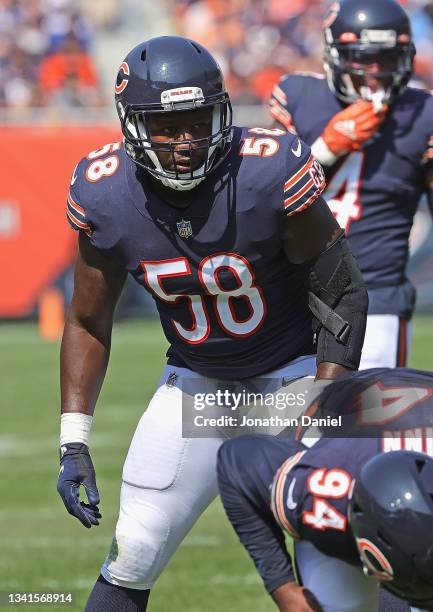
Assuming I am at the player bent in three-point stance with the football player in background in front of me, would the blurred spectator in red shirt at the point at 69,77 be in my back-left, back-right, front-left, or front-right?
front-left

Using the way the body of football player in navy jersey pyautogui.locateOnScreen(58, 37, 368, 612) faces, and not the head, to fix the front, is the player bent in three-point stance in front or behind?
in front

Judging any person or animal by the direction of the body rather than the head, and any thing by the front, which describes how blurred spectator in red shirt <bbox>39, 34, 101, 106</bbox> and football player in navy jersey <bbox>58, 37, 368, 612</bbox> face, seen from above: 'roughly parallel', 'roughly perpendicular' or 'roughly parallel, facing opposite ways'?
roughly parallel

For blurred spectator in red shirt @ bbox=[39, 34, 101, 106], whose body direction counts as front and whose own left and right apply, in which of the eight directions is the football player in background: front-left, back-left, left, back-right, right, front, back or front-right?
front

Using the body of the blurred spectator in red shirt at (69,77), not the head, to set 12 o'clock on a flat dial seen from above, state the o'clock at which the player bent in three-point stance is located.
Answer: The player bent in three-point stance is roughly at 12 o'clock from the blurred spectator in red shirt.

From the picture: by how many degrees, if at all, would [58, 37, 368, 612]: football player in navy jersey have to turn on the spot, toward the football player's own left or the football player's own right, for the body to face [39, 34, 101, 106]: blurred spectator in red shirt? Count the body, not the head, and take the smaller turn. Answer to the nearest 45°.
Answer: approximately 180°

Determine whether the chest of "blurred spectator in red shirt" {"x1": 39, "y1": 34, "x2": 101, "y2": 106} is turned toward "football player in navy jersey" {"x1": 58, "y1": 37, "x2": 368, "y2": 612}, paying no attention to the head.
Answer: yes

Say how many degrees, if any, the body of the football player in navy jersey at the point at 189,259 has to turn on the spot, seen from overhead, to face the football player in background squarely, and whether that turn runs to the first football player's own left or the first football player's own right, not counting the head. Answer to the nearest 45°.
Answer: approximately 135° to the first football player's own left

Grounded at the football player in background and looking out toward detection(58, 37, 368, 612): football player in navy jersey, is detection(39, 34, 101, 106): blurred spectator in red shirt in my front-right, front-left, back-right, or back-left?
back-right

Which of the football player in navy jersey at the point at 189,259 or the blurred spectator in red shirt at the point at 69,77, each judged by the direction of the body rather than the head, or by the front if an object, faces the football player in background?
the blurred spectator in red shirt

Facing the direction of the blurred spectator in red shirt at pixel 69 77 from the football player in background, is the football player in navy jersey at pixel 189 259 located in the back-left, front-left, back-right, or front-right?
back-left

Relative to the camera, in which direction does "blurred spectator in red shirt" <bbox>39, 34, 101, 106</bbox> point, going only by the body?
toward the camera

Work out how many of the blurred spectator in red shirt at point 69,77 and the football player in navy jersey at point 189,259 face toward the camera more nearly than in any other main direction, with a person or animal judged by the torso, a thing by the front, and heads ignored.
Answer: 2

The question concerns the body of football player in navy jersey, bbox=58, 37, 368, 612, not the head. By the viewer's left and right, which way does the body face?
facing the viewer
